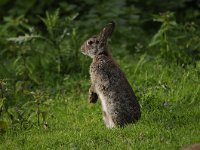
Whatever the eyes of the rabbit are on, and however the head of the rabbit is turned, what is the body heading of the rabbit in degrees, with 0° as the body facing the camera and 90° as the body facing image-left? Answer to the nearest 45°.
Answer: approximately 90°
